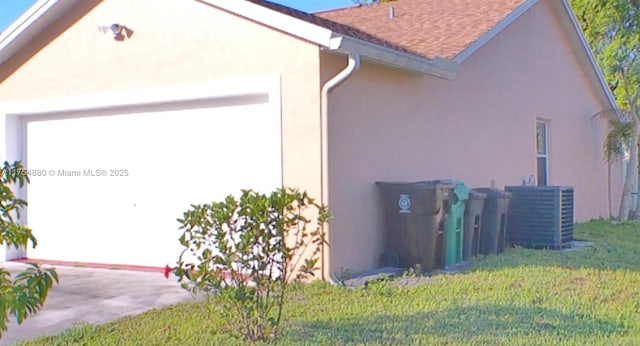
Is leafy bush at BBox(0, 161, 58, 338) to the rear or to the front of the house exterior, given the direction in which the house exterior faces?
to the front

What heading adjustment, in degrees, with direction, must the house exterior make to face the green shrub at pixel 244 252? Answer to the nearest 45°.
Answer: approximately 45° to its left

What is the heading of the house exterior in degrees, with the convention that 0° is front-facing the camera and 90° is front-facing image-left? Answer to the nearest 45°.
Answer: approximately 45°
